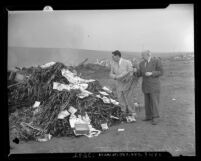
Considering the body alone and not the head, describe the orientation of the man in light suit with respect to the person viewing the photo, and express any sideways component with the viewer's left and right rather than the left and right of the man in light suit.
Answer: facing the viewer and to the left of the viewer

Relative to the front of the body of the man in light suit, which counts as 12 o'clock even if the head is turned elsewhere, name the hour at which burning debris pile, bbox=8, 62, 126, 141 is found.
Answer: The burning debris pile is roughly at 1 o'clock from the man in light suit.

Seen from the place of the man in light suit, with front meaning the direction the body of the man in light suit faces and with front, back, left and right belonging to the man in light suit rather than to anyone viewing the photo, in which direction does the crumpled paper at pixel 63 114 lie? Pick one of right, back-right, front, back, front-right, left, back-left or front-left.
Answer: front-right

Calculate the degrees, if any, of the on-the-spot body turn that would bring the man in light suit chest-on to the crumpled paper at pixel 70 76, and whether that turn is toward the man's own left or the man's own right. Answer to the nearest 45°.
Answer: approximately 45° to the man's own right
